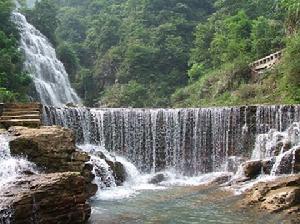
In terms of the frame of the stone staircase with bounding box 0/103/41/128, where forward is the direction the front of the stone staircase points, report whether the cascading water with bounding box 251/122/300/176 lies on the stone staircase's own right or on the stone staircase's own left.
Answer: on the stone staircase's own left

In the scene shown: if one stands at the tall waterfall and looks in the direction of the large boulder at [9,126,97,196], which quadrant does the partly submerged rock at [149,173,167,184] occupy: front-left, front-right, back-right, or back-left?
front-left

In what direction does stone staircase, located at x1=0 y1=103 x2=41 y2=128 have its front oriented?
toward the camera

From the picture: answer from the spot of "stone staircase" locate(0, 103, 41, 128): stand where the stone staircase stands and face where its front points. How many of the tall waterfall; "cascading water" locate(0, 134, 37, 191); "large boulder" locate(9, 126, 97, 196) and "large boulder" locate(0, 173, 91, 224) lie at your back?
1

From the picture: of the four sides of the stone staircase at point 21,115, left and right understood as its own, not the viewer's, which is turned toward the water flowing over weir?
left

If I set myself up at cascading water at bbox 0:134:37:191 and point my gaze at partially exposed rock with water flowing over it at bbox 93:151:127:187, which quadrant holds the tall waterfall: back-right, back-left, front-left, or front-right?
front-left

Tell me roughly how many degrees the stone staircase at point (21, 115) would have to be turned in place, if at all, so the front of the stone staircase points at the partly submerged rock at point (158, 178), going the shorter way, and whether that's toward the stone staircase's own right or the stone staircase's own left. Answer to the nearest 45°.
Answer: approximately 90° to the stone staircase's own left

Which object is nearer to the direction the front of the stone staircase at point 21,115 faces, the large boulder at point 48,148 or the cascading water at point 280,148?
the large boulder

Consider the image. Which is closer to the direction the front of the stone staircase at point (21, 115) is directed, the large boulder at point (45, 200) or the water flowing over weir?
the large boulder

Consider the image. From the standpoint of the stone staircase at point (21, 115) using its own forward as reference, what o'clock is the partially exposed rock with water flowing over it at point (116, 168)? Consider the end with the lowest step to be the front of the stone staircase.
The partially exposed rock with water flowing over it is roughly at 9 o'clock from the stone staircase.

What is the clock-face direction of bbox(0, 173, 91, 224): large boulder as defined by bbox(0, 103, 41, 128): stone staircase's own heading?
The large boulder is roughly at 12 o'clock from the stone staircase.

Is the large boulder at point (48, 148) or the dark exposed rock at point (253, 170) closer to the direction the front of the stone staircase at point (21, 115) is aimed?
the large boulder

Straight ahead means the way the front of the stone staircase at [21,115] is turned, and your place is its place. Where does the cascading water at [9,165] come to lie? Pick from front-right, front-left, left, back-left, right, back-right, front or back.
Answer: front

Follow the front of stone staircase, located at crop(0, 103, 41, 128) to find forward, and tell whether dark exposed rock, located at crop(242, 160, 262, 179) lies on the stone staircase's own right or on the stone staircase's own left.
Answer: on the stone staircase's own left
